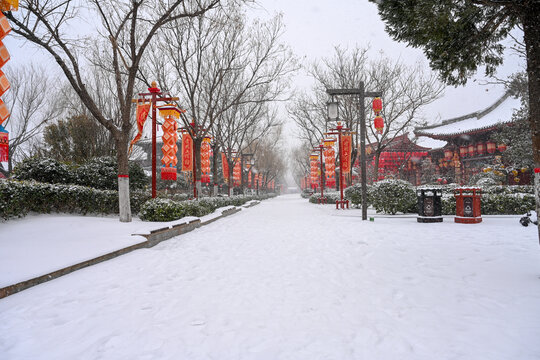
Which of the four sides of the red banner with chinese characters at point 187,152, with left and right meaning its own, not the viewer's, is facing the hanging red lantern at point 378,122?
left

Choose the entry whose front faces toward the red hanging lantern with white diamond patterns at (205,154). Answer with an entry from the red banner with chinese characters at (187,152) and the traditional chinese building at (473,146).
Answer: the traditional chinese building

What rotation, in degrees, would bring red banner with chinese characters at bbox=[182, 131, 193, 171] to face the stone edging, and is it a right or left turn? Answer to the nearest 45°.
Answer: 0° — it already faces it

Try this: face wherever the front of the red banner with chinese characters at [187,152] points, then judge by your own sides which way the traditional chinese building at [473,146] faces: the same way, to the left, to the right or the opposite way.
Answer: to the right

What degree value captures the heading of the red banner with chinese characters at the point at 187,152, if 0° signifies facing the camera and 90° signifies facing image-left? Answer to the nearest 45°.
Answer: approximately 0°

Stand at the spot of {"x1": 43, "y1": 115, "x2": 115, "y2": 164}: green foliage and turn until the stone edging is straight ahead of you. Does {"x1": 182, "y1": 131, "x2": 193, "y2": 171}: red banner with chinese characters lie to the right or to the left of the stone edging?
left

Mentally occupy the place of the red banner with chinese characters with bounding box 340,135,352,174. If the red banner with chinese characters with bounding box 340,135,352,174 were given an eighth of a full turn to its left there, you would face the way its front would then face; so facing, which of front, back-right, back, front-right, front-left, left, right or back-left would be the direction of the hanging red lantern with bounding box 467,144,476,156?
left

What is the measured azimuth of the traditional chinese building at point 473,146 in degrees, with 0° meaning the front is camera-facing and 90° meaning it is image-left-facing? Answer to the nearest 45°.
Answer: approximately 45°

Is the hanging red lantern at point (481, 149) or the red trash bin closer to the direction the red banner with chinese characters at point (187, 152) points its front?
the red trash bin

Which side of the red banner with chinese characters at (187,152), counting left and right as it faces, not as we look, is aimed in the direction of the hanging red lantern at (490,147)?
left

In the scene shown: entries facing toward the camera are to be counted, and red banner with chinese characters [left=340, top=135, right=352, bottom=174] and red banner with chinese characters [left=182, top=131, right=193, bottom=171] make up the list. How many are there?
2

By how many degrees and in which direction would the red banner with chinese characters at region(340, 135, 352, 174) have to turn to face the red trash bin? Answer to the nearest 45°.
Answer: approximately 45° to its left

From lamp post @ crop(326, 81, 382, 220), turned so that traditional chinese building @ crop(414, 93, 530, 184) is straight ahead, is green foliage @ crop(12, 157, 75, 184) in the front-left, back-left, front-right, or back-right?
back-left

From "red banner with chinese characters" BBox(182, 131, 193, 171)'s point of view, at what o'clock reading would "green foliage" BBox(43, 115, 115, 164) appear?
The green foliage is roughly at 4 o'clock from the red banner with chinese characters.

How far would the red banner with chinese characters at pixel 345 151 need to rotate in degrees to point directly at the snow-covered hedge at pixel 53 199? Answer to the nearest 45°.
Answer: approximately 45° to its right

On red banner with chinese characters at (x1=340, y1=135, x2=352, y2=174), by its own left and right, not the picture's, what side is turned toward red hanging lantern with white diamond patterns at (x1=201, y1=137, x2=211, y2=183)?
right

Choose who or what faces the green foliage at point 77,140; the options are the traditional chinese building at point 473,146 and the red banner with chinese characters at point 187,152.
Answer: the traditional chinese building
